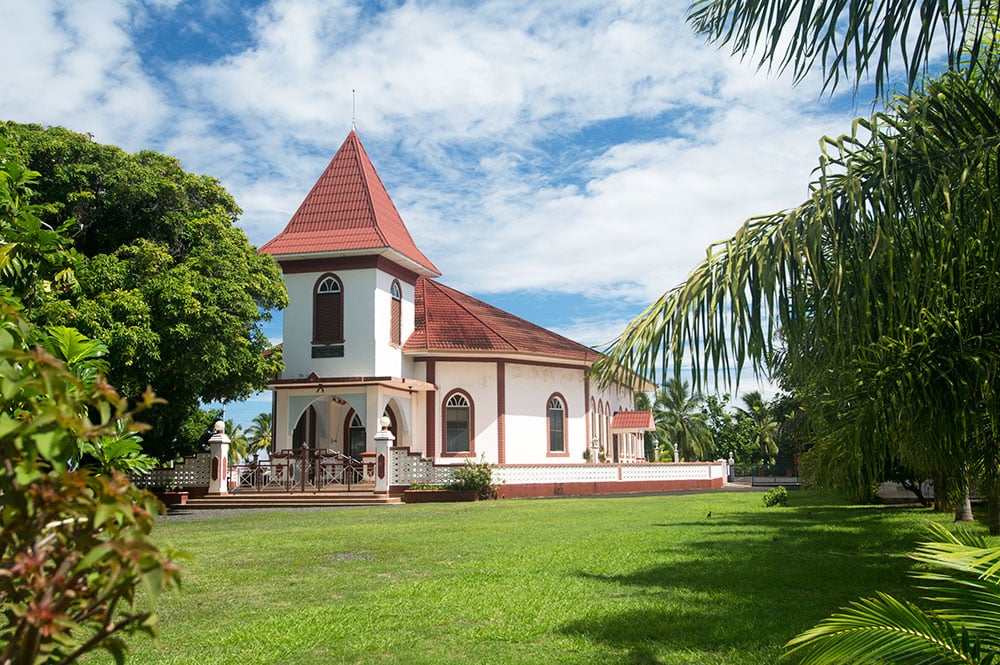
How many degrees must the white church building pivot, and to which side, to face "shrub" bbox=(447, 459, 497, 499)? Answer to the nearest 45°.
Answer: approximately 90° to its left

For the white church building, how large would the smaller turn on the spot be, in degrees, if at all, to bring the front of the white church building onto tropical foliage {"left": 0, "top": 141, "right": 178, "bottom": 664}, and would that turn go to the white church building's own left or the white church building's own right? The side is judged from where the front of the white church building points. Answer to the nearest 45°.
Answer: approximately 45° to the white church building's own left

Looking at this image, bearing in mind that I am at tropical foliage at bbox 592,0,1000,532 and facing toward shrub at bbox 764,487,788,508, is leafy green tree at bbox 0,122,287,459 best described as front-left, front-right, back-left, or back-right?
front-left

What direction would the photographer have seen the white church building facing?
facing the viewer and to the left of the viewer

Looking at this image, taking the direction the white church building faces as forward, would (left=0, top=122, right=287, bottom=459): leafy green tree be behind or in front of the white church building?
in front

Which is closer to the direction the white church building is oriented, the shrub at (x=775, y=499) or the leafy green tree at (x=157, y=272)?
the leafy green tree

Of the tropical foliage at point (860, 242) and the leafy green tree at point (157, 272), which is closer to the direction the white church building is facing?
the leafy green tree

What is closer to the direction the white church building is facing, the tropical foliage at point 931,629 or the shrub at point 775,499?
the tropical foliage

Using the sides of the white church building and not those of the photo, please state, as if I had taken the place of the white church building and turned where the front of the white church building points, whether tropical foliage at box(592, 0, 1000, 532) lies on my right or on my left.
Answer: on my left

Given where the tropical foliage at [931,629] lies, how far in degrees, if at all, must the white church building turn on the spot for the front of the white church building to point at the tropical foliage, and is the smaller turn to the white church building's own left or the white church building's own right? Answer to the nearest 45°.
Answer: approximately 45° to the white church building's own left

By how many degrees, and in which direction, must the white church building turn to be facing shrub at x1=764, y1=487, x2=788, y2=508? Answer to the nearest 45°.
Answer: approximately 90° to its left
